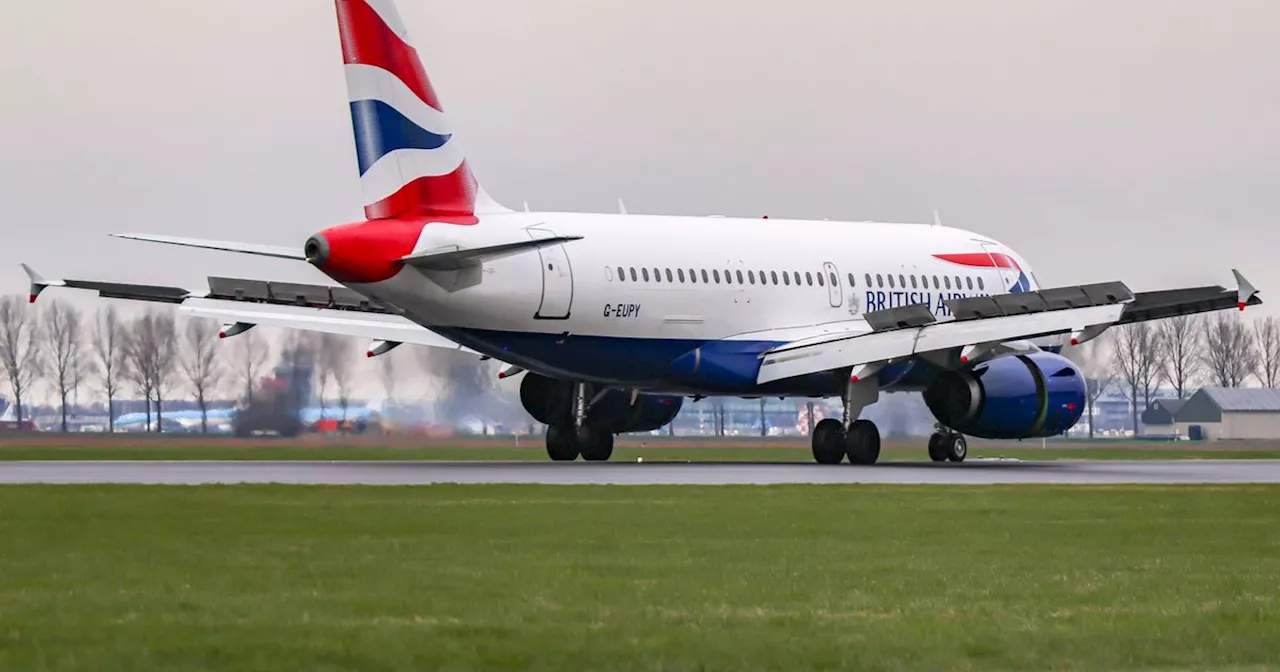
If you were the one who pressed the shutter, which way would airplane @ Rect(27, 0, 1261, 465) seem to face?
facing away from the viewer and to the right of the viewer
